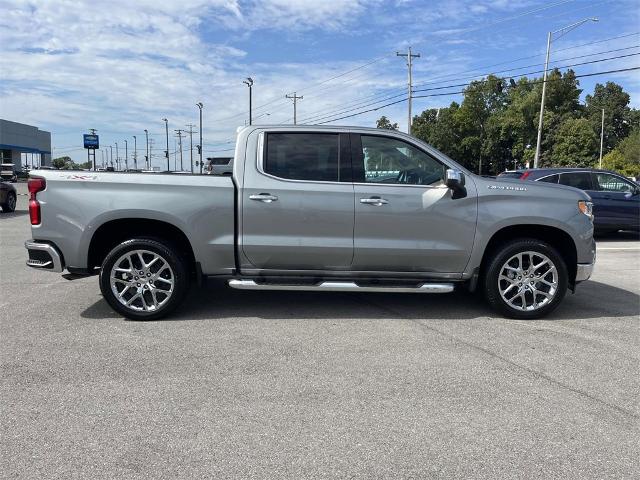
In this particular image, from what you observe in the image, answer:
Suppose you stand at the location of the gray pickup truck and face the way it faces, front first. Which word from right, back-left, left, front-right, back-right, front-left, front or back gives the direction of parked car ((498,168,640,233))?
front-left

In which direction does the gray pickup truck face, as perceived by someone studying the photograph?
facing to the right of the viewer

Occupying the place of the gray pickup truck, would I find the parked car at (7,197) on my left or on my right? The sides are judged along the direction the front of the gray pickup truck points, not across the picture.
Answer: on my left
